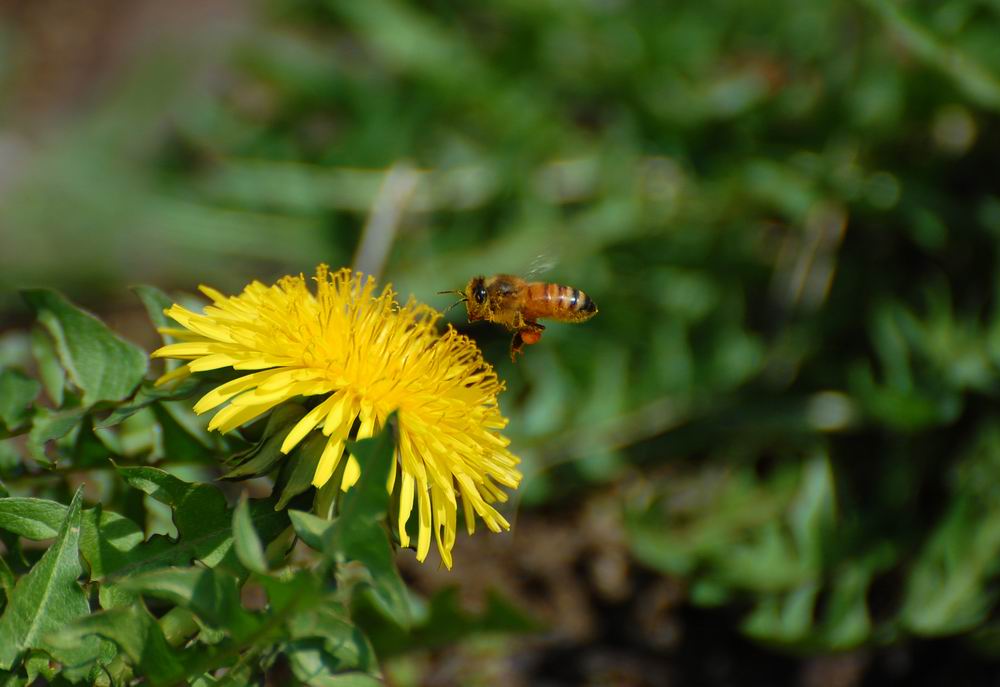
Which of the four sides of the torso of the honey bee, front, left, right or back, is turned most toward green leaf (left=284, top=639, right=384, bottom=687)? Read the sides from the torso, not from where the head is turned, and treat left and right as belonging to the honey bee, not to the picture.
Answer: left

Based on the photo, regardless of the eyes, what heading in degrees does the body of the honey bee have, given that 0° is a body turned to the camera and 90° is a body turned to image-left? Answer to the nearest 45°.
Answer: approximately 90°

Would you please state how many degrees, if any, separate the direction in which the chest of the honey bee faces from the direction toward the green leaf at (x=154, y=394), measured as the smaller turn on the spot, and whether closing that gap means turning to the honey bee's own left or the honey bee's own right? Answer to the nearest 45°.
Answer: approximately 45° to the honey bee's own left

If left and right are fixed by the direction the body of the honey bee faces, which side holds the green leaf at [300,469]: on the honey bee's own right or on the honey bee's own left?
on the honey bee's own left

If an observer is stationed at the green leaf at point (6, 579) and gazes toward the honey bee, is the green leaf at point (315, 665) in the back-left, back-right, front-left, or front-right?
front-right

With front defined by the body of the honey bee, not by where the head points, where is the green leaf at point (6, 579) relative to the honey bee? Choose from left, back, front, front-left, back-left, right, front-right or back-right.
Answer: front-left

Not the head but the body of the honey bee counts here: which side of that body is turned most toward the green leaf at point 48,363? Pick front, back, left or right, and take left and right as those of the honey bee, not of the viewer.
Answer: front
